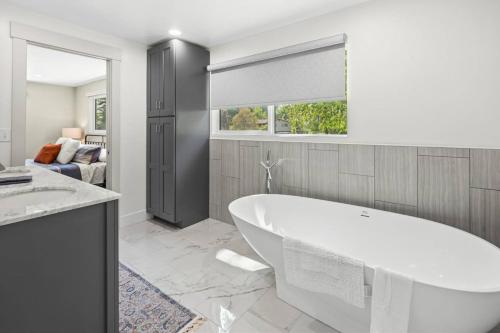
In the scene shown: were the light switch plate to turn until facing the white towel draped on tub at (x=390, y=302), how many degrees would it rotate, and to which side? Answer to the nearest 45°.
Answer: approximately 45° to its left

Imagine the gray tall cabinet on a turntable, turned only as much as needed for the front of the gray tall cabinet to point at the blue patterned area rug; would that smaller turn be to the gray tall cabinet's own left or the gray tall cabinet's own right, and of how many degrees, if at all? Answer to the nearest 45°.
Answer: approximately 45° to the gray tall cabinet's own left

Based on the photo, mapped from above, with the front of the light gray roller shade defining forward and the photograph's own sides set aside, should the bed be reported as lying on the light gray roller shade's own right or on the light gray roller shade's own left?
on the light gray roller shade's own right

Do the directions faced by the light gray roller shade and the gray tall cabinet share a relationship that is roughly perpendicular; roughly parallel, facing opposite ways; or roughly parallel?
roughly parallel

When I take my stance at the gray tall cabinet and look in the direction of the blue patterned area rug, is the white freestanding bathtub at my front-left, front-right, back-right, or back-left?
front-left

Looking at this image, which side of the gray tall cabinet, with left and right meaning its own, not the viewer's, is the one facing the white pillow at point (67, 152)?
right

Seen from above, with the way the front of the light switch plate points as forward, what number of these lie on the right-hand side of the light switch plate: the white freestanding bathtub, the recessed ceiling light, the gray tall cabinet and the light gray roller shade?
0

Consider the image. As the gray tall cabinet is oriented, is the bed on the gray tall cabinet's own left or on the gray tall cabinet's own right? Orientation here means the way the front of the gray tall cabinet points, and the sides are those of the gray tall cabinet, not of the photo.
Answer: on the gray tall cabinet's own right

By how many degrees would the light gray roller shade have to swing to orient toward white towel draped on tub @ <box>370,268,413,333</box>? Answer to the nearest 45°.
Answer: approximately 45° to its left

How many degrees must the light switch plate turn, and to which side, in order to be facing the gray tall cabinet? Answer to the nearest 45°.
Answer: approximately 90° to its left

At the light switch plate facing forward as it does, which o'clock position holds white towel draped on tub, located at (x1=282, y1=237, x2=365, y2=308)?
The white towel draped on tub is roughly at 11 o'clock from the light switch plate.

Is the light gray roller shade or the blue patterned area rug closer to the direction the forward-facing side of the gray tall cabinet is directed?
the blue patterned area rug

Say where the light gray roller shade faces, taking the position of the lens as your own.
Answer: facing the viewer and to the left of the viewer

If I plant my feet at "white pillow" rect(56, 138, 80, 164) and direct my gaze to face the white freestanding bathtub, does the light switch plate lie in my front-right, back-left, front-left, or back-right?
front-right
